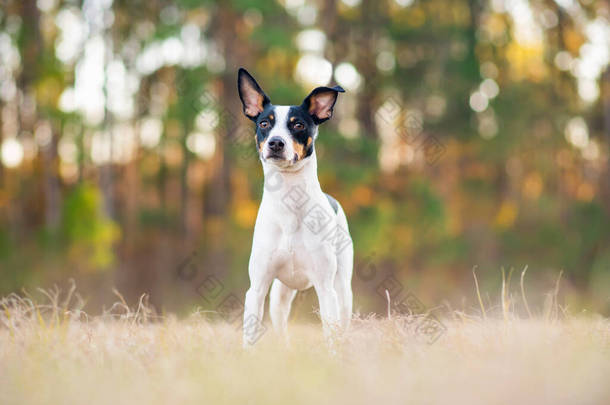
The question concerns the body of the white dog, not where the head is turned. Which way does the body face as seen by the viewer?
toward the camera
